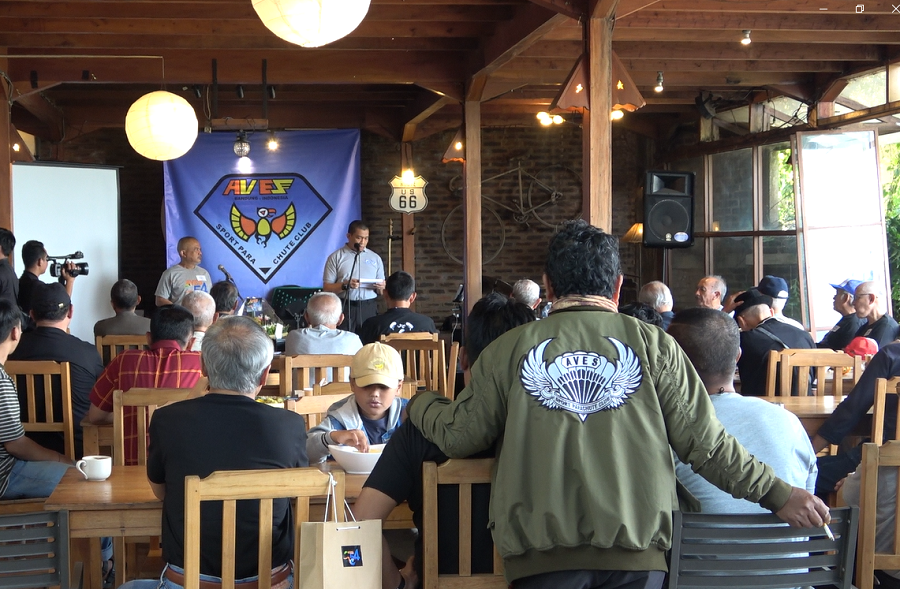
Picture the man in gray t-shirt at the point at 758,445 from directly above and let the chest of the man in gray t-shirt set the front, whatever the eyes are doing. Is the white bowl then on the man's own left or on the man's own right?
on the man's own left

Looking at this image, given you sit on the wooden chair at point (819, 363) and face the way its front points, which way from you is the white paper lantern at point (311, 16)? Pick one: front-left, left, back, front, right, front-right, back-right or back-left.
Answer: front-right

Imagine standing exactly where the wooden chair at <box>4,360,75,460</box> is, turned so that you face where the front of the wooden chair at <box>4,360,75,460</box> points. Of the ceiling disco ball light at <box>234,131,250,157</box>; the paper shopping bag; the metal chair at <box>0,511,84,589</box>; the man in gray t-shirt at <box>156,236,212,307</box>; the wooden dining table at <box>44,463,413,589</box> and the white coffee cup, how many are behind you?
4

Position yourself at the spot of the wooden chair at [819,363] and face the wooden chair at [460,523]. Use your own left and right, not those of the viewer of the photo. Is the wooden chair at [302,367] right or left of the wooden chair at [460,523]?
right

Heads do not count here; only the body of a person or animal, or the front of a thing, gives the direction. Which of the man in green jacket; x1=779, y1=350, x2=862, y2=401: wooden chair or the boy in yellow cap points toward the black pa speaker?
the man in green jacket

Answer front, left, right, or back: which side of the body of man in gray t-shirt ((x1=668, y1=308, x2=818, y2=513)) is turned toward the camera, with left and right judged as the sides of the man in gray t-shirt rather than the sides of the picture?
back

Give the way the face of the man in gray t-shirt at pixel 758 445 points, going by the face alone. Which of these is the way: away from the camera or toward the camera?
away from the camera

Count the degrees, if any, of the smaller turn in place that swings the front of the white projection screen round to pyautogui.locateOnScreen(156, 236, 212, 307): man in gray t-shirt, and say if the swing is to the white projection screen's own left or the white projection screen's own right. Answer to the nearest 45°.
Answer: approximately 45° to the white projection screen's own left

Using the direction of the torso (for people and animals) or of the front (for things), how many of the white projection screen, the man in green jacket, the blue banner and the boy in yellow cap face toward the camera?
3

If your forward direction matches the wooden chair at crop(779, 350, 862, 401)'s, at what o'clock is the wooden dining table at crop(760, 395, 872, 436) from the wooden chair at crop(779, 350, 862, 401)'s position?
The wooden dining table is roughly at 12 o'clock from the wooden chair.

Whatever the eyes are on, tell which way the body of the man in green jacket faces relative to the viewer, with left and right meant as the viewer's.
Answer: facing away from the viewer

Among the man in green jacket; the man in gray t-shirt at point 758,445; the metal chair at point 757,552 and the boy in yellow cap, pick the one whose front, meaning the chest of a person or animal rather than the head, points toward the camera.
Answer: the boy in yellow cap

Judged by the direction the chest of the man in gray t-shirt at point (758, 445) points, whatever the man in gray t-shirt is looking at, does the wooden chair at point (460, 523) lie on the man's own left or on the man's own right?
on the man's own left

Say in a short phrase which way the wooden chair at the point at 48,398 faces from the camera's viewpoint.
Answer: facing away from the viewer

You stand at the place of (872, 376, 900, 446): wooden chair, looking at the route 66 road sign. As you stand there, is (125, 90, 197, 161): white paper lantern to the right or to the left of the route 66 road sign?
left
